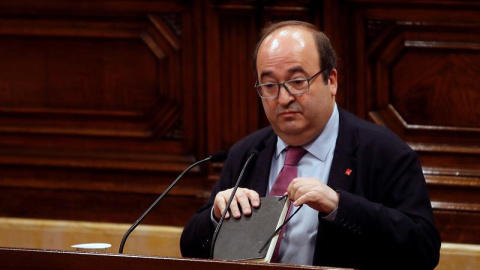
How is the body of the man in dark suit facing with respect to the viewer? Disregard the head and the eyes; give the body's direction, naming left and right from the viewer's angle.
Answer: facing the viewer and to the left of the viewer

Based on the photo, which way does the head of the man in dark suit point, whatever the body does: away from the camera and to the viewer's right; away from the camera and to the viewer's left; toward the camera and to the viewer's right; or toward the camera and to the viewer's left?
toward the camera and to the viewer's left

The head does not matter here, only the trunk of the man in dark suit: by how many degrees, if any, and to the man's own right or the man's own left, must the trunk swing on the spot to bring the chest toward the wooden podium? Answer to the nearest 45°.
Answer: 0° — they already face it
